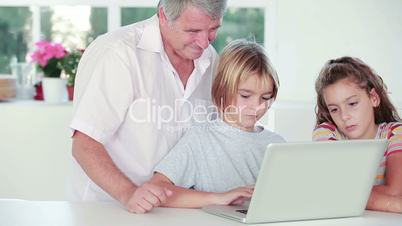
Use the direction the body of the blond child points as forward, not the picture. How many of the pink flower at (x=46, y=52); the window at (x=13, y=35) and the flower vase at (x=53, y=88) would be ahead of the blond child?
0

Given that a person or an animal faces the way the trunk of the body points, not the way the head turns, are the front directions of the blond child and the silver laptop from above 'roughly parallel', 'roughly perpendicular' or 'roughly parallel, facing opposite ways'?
roughly parallel, facing opposite ways

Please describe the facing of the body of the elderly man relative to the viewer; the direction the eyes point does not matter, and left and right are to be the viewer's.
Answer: facing the viewer and to the right of the viewer

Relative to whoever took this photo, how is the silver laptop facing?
facing away from the viewer and to the left of the viewer

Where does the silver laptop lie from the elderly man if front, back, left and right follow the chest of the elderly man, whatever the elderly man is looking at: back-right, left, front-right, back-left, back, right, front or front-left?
front

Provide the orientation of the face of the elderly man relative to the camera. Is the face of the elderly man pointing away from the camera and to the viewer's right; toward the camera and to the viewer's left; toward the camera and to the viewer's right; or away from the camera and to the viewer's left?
toward the camera and to the viewer's right

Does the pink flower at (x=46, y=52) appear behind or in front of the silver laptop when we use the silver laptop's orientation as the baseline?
in front

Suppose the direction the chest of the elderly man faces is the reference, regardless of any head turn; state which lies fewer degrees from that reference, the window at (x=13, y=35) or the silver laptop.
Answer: the silver laptop

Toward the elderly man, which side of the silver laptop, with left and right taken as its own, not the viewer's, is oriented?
front

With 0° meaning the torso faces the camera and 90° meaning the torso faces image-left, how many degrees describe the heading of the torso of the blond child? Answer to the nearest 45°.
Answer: approximately 315°

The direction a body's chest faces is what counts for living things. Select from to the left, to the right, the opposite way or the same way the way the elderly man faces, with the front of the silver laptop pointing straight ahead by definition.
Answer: the opposite way

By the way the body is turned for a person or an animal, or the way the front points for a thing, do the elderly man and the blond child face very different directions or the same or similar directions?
same or similar directions
